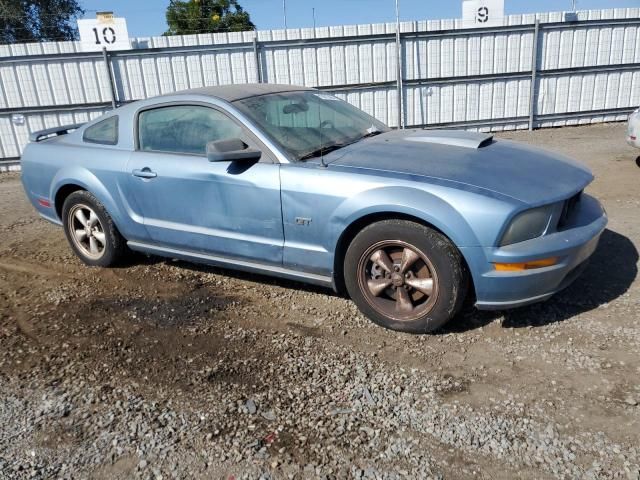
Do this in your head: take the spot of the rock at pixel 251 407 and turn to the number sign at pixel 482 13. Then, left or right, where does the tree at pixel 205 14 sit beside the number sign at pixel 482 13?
left

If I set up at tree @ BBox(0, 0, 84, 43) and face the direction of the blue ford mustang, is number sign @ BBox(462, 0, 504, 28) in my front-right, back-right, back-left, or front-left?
front-left

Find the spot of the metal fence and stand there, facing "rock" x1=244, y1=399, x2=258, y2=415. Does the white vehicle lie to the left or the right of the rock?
left

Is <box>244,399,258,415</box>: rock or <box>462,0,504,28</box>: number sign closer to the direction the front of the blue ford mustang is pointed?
the rock

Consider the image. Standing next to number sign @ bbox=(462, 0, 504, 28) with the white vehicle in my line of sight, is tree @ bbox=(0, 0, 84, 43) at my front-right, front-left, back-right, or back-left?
back-right

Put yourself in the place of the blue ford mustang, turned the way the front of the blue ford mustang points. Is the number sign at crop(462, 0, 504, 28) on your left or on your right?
on your left

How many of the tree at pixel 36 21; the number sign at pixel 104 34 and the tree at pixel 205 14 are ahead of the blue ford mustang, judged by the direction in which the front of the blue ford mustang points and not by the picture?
0

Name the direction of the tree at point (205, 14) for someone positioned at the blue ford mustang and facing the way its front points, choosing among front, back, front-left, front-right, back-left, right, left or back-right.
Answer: back-left

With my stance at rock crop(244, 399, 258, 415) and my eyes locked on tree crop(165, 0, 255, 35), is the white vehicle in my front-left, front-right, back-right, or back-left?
front-right

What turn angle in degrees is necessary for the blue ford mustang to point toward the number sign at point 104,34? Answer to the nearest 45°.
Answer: approximately 180°

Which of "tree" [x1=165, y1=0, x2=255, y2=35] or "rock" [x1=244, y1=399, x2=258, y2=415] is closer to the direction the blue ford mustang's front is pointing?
the rock

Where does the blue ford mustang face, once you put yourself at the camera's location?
facing the viewer and to the right of the viewer
